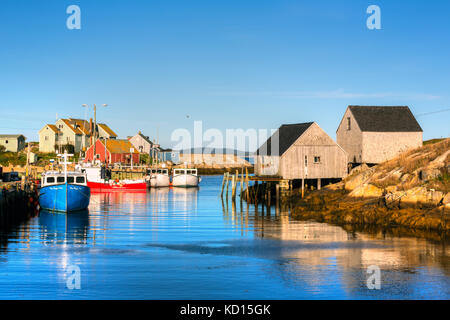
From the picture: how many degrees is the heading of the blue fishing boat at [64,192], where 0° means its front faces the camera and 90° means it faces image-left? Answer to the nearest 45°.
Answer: approximately 0°
